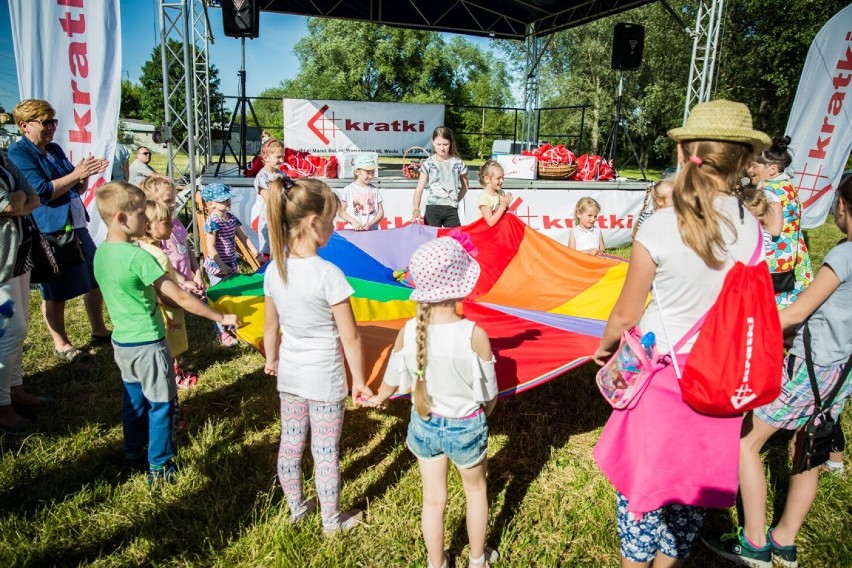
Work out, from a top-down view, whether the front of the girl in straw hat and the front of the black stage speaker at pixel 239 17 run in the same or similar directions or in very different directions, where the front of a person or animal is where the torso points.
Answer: very different directions

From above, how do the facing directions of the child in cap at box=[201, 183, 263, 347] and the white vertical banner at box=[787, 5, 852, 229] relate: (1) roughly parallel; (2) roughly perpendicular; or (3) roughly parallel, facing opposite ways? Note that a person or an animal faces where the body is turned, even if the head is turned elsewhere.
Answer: roughly perpendicular

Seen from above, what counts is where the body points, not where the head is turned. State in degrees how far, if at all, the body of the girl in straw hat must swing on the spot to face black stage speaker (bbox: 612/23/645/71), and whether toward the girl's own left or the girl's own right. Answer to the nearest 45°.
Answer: approximately 45° to the girl's own right

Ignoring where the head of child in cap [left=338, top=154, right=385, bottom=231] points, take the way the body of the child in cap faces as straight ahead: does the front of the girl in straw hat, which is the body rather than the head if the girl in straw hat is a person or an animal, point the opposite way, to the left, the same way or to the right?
the opposite way

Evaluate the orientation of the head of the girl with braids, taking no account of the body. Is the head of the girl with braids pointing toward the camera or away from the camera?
away from the camera

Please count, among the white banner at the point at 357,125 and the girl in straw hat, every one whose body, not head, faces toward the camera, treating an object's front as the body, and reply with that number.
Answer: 1

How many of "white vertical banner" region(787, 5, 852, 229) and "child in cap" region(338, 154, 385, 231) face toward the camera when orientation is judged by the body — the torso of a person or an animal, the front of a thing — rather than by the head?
2

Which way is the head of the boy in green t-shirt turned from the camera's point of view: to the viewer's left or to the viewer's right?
to the viewer's right

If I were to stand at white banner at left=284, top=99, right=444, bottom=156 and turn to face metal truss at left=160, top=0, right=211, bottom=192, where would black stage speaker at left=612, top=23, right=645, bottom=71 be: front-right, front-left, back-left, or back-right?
back-left

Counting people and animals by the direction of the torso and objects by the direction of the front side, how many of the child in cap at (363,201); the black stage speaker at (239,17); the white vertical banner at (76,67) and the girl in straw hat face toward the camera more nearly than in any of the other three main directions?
3

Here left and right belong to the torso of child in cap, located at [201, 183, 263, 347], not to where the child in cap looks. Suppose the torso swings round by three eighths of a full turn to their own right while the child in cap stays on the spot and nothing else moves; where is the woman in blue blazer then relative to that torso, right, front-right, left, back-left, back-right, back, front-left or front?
front

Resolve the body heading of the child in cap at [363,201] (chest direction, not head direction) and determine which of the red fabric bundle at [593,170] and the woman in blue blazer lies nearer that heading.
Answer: the woman in blue blazer
